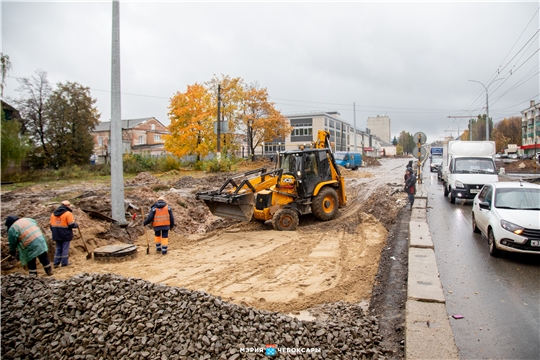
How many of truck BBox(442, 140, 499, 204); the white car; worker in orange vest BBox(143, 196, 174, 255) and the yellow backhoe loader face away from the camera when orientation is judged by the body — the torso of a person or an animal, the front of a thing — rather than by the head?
1

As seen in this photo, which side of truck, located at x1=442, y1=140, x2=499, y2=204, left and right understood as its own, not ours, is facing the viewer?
front

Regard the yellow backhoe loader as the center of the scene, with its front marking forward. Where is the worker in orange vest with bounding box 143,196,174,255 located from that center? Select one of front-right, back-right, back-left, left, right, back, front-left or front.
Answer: front

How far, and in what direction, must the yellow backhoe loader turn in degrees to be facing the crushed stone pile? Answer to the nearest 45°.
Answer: approximately 45° to its left

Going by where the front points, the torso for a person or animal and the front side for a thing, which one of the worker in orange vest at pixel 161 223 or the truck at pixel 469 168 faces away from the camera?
the worker in orange vest

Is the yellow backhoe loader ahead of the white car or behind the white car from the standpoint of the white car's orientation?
behind

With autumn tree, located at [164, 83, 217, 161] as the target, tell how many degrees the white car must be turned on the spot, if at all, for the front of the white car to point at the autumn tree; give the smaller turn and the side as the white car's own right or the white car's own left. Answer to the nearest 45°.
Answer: approximately 180°

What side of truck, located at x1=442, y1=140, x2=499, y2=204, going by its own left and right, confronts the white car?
front

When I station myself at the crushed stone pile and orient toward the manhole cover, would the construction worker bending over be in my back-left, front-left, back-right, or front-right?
front-left

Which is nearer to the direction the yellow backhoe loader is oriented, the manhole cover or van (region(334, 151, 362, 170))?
the manhole cover

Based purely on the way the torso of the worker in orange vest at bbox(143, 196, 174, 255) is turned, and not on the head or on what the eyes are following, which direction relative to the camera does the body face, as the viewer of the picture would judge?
away from the camera

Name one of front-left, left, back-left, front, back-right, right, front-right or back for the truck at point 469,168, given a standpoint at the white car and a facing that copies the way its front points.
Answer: back-left

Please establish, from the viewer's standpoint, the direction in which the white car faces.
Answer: facing the viewer and to the right of the viewer
